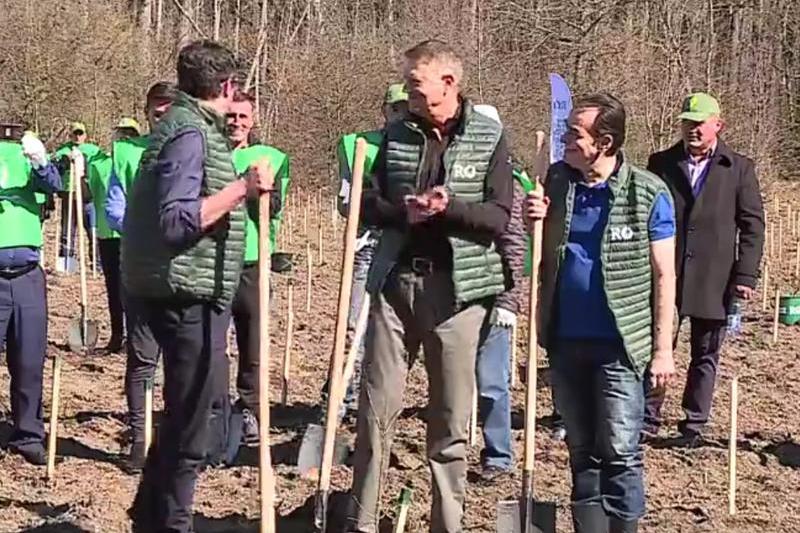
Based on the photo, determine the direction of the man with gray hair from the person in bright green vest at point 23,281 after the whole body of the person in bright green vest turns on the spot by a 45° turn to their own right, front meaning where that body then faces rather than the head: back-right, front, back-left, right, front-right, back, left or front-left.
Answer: left

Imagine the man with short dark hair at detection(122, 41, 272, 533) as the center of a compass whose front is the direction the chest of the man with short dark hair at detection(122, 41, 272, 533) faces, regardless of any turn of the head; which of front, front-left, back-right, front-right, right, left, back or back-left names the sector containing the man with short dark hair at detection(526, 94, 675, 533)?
front

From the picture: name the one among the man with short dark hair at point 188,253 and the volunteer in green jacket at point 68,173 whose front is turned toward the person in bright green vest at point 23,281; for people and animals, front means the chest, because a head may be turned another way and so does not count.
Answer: the volunteer in green jacket at point 68,173

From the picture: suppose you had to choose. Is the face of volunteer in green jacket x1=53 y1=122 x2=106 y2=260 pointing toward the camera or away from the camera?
toward the camera

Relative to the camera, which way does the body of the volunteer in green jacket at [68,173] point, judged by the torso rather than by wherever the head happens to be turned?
toward the camera

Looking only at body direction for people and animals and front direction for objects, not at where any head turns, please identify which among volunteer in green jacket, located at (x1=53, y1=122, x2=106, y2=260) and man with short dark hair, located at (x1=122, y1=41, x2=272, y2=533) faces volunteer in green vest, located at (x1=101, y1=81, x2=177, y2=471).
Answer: volunteer in green jacket, located at (x1=53, y1=122, x2=106, y2=260)

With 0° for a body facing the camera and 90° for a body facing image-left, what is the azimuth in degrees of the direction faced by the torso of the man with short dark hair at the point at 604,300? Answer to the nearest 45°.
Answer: approximately 45°

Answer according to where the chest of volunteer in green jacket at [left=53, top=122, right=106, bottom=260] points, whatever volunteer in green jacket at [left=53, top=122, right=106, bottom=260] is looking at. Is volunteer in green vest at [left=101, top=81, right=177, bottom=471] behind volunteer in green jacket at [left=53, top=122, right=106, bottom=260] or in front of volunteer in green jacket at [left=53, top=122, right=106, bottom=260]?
in front

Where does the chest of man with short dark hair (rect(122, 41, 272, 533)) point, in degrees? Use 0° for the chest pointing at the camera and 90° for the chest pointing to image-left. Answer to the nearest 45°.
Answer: approximately 270°

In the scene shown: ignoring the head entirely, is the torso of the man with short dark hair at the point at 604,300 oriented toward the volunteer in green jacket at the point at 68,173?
no

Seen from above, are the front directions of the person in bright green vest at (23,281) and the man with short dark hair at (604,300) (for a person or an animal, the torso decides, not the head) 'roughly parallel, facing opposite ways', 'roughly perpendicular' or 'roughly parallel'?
roughly perpendicular

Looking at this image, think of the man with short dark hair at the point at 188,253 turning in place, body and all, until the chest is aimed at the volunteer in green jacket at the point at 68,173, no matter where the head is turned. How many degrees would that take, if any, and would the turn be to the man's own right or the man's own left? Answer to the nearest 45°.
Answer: approximately 90° to the man's own left

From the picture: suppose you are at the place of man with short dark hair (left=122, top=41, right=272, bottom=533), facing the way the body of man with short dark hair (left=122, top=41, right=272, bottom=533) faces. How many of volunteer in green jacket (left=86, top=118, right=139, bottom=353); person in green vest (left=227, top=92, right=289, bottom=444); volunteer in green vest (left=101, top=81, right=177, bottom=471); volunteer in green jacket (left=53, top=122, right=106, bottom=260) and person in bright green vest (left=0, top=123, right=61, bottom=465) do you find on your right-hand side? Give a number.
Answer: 0

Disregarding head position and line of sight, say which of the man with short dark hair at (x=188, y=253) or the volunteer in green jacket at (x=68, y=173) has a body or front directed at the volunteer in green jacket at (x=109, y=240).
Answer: the volunteer in green jacket at (x=68, y=173)

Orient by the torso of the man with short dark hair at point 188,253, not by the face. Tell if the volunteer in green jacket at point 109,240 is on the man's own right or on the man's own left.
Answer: on the man's own left

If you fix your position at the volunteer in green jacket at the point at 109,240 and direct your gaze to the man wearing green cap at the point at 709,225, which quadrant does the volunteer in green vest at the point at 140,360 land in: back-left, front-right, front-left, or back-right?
front-right
